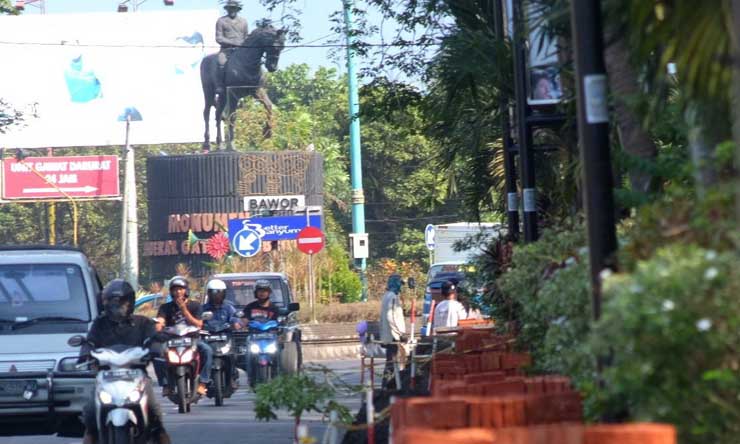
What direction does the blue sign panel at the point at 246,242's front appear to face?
toward the camera

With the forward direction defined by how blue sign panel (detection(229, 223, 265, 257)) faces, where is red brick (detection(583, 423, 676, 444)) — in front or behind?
in front

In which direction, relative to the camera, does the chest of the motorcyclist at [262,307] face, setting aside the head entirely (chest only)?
toward the camera

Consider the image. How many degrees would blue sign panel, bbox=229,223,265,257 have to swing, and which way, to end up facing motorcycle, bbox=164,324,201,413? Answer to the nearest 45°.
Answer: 0° — it already faces it

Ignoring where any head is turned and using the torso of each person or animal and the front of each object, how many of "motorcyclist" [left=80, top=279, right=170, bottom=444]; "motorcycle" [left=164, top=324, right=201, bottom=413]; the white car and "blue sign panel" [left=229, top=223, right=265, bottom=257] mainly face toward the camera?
4

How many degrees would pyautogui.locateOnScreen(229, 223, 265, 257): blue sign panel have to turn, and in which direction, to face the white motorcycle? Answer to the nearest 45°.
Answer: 0° — it already faces it

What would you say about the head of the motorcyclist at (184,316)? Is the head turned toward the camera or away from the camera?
toward the camera

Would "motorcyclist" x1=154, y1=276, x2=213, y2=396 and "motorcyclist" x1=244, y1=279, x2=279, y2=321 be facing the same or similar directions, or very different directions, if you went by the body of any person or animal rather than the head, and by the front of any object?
same or similar directions

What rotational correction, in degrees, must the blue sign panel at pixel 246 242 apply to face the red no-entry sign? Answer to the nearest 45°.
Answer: approximately 45° to its left

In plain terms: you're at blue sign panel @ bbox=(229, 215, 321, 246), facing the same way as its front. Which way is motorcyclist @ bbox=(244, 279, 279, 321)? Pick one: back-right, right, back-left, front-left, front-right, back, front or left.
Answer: front
